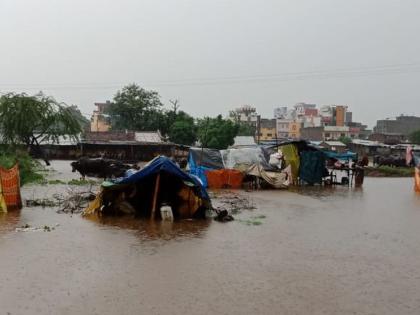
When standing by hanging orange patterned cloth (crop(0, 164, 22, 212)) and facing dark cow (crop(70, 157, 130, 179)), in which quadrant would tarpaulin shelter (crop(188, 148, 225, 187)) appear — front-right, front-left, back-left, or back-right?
front-right

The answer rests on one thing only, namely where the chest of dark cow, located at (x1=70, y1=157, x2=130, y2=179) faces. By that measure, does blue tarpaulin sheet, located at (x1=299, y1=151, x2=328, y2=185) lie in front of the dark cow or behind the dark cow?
behind

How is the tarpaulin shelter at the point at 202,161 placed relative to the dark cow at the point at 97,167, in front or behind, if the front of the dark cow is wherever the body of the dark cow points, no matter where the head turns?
behind

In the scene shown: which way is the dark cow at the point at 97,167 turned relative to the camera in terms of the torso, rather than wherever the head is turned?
to the viewer's left

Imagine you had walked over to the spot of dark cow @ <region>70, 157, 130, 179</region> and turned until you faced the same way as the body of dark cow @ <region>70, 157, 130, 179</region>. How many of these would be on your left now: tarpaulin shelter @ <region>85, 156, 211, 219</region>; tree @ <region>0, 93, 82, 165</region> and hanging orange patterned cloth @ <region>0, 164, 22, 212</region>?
2

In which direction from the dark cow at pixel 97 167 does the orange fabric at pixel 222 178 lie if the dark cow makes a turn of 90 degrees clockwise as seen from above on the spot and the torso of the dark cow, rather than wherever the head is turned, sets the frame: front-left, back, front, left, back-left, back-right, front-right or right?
back-right

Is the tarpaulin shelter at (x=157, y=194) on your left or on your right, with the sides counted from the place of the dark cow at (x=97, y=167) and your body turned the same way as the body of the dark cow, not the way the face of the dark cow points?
on your left

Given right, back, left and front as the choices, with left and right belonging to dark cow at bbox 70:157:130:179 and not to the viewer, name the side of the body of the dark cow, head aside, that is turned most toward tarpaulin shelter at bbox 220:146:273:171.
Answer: back

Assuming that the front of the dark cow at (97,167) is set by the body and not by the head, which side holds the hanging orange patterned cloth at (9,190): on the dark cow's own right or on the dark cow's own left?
on the dark cow's own left

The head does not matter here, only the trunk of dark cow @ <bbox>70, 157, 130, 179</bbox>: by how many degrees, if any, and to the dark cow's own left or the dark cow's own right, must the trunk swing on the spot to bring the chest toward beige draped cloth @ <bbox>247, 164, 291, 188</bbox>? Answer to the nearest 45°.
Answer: approximately 135° to the dark cow's own left
